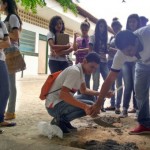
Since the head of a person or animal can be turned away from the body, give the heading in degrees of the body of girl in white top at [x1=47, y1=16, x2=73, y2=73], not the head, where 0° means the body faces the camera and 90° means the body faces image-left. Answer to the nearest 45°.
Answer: approximately 315°

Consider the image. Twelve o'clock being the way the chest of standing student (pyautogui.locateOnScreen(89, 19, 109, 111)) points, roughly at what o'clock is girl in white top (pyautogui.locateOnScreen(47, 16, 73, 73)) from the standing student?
The girl in white top is roughly at 2 o'clock from the standing student.

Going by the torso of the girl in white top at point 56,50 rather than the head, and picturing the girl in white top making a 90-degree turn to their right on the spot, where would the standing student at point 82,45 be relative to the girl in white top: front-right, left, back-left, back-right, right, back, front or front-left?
back

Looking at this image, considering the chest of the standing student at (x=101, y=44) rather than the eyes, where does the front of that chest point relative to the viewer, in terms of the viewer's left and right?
facing the viewer

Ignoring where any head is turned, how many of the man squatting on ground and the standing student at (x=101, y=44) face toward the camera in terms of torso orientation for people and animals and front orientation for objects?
1

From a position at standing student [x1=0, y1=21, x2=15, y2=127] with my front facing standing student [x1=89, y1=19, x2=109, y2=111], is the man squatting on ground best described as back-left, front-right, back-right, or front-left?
front-right

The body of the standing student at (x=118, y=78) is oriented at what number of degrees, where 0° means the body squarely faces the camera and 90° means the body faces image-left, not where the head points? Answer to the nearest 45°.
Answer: approximately 45°

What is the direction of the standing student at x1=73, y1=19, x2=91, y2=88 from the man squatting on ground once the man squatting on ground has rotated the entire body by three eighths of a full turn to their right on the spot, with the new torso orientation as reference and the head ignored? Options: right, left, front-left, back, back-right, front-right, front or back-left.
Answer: back-right

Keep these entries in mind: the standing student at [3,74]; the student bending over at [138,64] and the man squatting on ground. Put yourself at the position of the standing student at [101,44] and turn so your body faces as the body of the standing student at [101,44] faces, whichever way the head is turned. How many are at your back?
0

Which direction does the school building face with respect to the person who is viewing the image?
facing the viewer and to the right of the viewer

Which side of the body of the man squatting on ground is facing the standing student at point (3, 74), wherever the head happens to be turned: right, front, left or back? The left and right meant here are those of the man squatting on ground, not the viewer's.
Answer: back

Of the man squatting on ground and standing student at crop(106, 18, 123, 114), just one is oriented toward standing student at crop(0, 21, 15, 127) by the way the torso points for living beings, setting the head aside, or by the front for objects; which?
standing student at crop(106, 18, 123, 114)

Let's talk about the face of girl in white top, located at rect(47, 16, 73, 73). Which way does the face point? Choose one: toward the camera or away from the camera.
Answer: toward the camera

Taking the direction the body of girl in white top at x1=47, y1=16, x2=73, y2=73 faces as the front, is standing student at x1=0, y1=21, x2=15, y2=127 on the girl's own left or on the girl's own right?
on the girl's own right

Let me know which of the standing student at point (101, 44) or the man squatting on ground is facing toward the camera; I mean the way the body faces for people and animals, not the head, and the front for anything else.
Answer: the standing student

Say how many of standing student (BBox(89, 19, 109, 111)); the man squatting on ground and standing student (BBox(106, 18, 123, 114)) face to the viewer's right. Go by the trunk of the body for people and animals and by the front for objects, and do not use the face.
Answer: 1

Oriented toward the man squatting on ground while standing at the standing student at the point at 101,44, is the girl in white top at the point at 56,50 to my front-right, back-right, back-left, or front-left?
front-right

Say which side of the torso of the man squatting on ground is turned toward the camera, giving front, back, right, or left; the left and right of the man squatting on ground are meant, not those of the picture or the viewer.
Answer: right
